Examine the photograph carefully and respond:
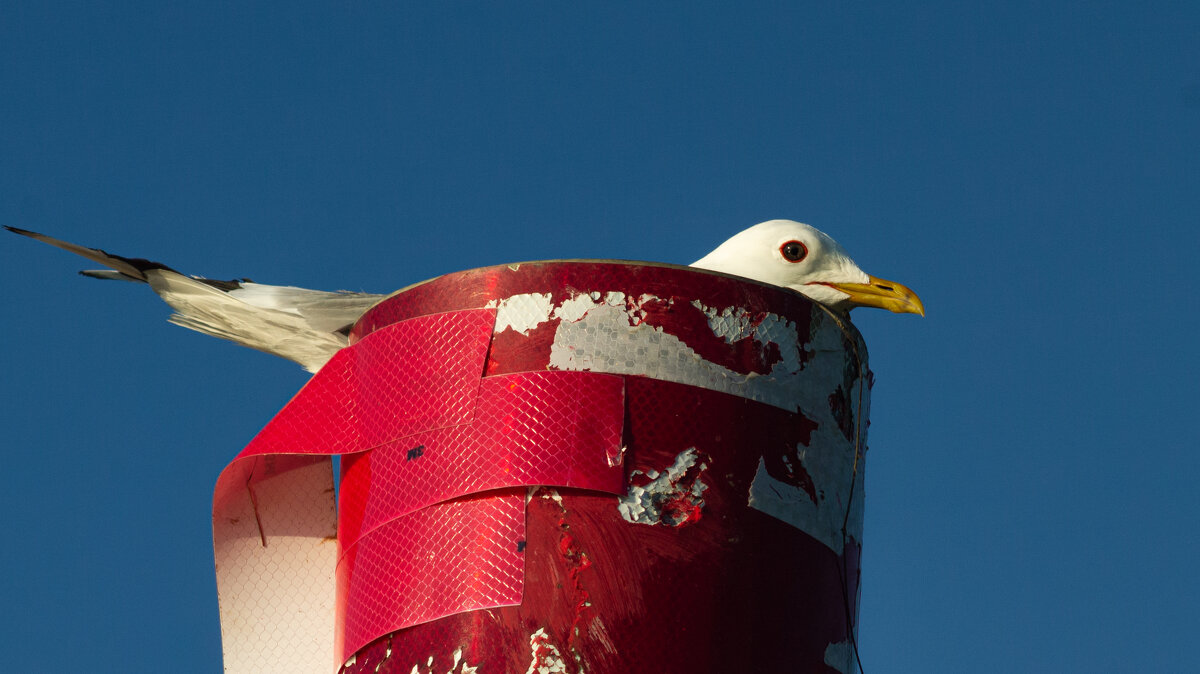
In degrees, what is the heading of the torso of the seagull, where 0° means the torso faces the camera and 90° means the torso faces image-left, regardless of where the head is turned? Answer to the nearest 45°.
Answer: approximately 270°
